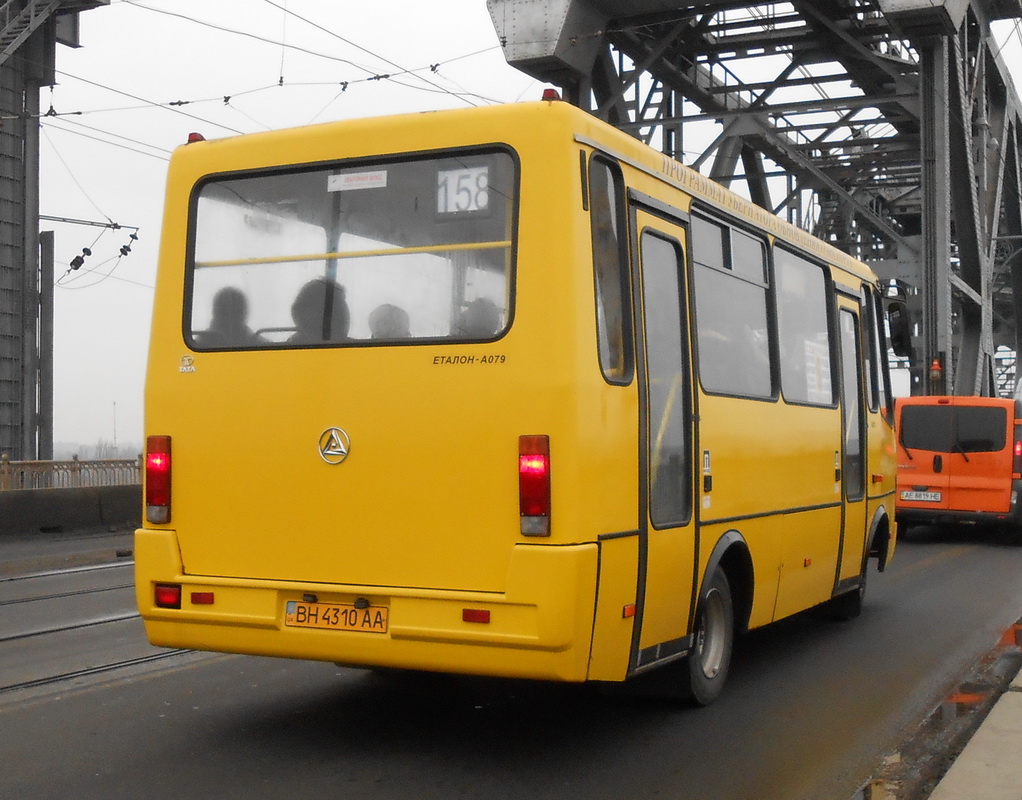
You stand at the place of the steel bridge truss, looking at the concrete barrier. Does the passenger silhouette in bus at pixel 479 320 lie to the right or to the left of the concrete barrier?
left

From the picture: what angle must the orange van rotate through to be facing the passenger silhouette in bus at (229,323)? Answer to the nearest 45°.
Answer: approximately 180°

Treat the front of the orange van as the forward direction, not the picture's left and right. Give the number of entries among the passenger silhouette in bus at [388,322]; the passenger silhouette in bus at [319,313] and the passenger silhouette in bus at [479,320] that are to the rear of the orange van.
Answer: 3

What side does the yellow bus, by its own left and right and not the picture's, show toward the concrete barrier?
left

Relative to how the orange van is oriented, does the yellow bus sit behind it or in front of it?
behind

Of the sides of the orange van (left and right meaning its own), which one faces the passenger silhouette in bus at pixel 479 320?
back

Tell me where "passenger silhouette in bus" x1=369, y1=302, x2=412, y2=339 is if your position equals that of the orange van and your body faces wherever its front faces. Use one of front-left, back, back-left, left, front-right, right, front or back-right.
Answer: back

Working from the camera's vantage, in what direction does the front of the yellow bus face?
facing away from the viewer and to the right of the viewer

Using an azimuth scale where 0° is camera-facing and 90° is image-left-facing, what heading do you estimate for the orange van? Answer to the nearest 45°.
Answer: approximately 180°
